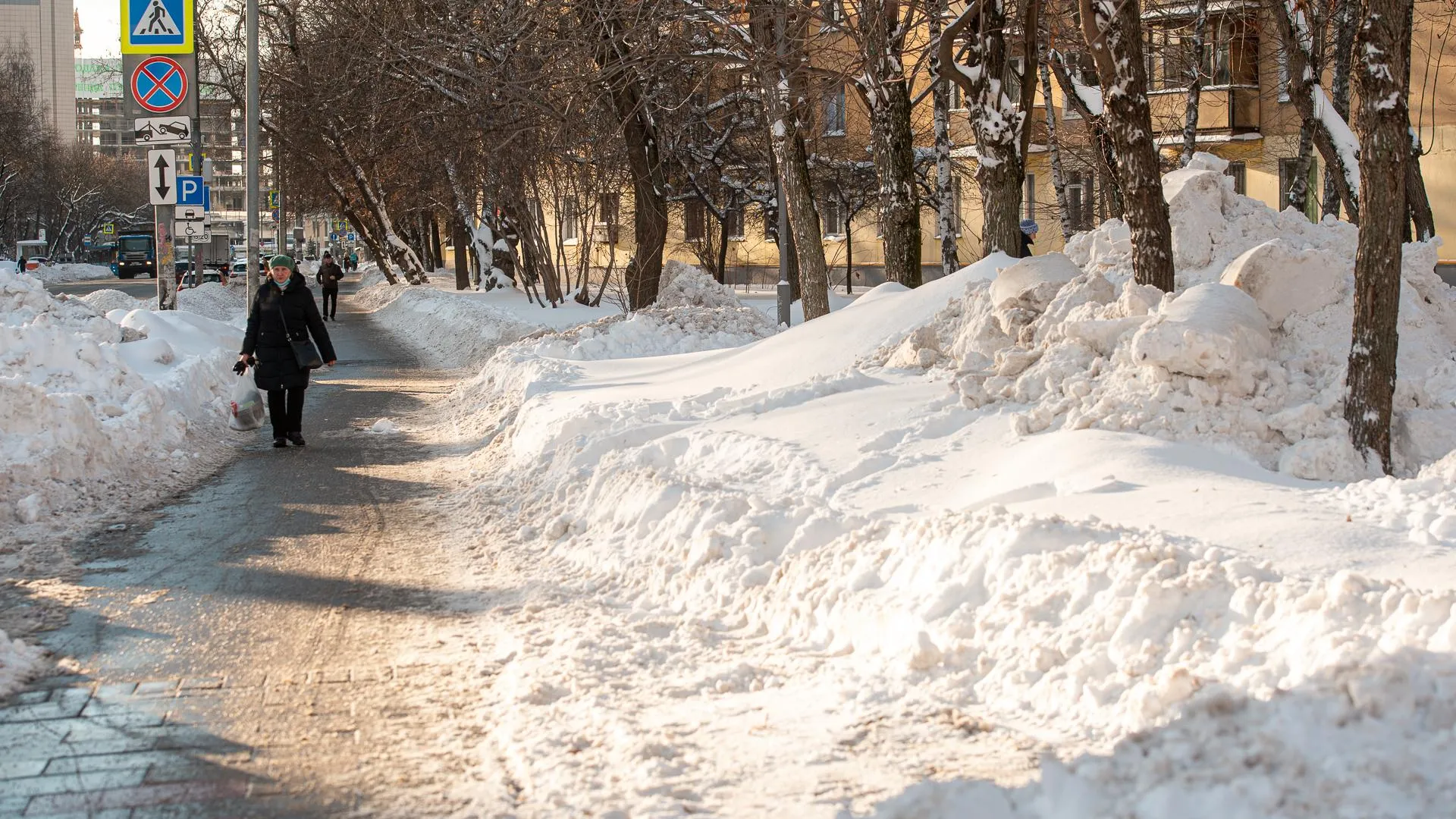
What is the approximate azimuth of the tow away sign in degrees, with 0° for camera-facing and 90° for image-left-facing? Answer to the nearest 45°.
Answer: approximately 0°

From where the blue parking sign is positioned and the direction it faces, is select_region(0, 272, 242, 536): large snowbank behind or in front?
in front

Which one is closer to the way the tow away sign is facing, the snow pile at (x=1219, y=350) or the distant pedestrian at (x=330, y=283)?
the snow pile

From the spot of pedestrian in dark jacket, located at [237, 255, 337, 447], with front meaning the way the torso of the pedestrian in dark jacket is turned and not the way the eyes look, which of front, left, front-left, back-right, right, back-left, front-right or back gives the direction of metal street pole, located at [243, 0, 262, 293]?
back
